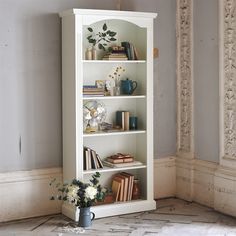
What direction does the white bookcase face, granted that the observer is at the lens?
facing the viewer and to the right of the viewer
